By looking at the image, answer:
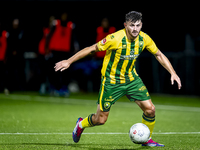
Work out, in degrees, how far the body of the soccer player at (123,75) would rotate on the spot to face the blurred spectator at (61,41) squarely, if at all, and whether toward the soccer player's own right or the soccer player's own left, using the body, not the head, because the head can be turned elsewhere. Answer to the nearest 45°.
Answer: approximately 135° to the soccer player's own left

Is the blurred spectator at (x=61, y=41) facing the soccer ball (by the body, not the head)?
yes

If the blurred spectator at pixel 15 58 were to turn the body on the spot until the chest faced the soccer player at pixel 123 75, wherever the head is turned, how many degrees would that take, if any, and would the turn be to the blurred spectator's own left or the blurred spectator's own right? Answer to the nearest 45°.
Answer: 0° — they already face them

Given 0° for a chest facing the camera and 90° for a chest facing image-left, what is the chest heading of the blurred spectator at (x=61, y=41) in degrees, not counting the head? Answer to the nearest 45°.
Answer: approximately 0°

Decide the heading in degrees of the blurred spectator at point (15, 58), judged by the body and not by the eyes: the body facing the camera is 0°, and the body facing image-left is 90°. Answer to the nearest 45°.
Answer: approximately 0°

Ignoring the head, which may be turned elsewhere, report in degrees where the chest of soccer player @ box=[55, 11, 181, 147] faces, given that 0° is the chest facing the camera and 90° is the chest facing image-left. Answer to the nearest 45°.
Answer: approximately 315°
